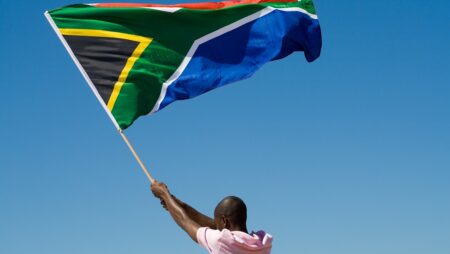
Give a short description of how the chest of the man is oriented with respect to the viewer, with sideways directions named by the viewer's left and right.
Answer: facing away from the viewer and to the left of the viewer
